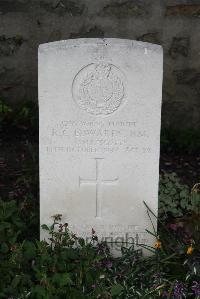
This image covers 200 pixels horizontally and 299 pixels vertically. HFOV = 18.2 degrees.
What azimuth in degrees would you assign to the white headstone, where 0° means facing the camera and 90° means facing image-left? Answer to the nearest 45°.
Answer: approximately 0°

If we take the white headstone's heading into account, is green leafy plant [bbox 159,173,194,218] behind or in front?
behind
